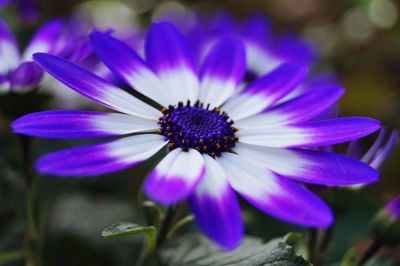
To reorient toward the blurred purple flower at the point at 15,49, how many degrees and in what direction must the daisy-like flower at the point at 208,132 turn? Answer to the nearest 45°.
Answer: approximately 135° to its right

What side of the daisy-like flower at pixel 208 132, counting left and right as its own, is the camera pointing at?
front

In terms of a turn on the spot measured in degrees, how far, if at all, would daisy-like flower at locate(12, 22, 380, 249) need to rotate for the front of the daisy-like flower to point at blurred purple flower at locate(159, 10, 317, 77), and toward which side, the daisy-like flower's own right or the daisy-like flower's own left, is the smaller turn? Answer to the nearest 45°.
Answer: approximately 180°
